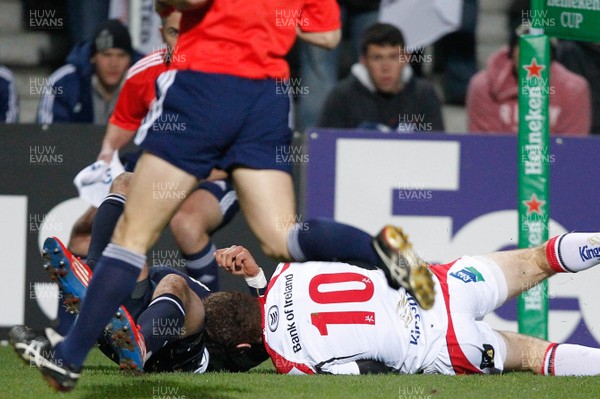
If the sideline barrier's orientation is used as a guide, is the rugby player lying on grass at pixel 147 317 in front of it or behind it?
in front

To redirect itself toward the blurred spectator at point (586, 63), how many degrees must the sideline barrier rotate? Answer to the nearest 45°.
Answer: approximately 135° to its left

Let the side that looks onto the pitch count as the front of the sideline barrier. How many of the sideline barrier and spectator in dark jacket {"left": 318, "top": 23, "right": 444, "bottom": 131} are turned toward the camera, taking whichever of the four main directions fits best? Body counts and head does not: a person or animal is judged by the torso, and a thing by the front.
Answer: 2

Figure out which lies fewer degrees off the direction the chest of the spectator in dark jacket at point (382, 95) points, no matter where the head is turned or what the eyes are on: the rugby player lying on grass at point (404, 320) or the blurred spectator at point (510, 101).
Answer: the rugby player lying on grass

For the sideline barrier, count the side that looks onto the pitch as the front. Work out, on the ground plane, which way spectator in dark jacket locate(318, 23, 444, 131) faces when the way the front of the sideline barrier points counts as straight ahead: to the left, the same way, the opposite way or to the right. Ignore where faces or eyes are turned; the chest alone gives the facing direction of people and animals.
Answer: the same way

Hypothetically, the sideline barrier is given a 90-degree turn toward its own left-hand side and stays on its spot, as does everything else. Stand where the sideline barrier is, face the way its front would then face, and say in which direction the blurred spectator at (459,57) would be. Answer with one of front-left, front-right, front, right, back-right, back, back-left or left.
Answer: left

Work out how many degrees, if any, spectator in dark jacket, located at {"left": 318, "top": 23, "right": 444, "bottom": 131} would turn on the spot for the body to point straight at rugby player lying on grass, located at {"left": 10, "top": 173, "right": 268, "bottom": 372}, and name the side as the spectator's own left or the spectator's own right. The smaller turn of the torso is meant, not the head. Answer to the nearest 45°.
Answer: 0° — they already face them

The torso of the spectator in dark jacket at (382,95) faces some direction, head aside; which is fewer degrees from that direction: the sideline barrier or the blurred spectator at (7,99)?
the sideline barrier

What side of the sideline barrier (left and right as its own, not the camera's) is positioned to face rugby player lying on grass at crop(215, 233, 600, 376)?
front

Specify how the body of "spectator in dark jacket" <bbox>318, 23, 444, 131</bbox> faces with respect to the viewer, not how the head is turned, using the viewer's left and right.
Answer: facing the viewer

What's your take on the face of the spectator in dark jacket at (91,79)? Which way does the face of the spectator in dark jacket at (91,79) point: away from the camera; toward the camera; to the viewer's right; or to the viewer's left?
toward the camera

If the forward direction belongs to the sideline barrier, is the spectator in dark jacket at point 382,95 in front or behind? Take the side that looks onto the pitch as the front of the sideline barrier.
behind

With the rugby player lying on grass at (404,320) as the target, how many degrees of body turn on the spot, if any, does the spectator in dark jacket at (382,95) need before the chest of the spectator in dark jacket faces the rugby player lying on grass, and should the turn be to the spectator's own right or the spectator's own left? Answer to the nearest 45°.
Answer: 0° — they already face them

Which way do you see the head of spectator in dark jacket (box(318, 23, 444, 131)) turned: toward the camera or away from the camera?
toward the camera

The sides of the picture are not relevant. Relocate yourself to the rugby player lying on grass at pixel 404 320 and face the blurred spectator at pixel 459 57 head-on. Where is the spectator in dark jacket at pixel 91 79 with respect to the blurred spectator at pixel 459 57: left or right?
left

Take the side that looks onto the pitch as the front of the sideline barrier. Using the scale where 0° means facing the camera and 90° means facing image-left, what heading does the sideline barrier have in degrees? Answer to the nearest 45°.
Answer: approximately 0°
